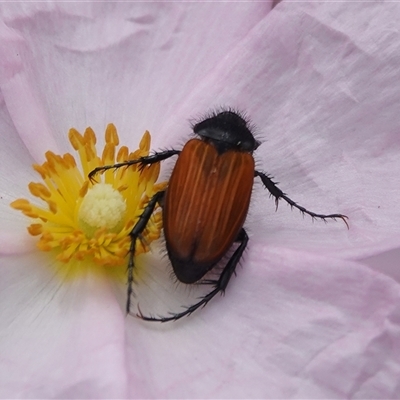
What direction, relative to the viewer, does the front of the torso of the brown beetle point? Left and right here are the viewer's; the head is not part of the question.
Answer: facing away from the viewer
